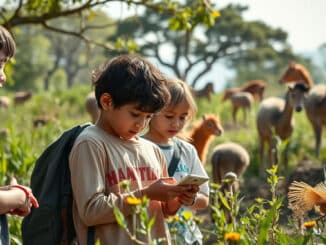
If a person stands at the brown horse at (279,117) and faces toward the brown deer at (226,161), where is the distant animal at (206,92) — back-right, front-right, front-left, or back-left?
back-right
